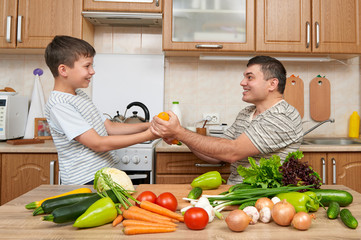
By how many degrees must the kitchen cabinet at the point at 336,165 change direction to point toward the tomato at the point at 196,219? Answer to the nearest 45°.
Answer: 0° — it already faces it

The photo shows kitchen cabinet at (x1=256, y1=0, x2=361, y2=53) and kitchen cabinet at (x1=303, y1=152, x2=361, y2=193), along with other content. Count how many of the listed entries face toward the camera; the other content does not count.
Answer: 2

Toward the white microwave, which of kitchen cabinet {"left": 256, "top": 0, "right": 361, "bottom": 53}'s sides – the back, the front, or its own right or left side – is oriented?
right

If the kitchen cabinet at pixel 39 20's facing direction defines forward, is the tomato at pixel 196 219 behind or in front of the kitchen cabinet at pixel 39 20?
in front

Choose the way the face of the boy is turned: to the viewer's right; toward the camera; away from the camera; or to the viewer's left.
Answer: to the viewer's right

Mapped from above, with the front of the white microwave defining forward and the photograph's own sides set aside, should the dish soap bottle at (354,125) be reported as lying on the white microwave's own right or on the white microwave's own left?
on the white microwave's own left

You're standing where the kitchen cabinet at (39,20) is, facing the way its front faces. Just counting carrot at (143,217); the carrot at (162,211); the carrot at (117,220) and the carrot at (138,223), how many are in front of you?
4

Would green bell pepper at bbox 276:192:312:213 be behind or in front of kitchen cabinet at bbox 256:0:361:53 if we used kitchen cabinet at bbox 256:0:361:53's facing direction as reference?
in front

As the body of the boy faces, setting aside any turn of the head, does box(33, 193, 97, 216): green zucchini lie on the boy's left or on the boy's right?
on the boy's right

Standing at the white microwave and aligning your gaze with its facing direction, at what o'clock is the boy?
The boy is roughly at 10 o'clock from the white microwave.

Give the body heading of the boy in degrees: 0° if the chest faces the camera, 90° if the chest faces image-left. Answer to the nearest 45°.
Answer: approximately 270°
